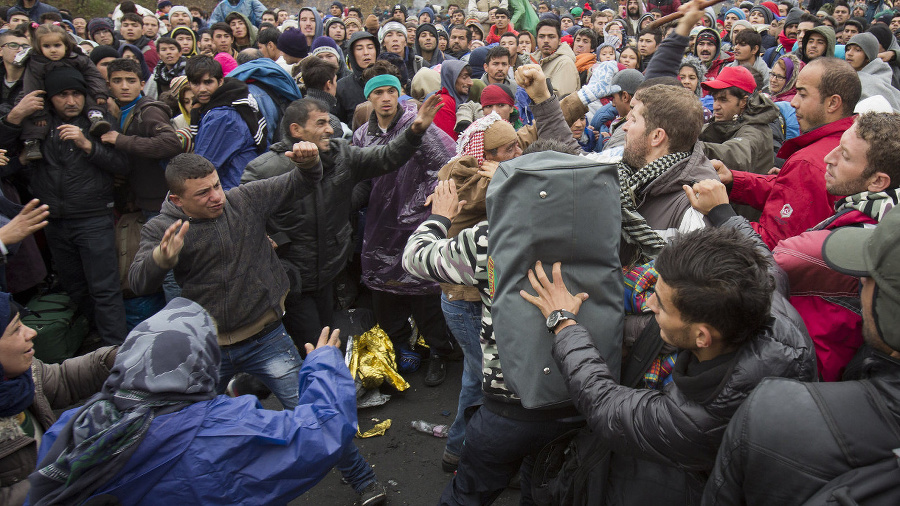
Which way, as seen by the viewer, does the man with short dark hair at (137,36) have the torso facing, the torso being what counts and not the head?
toward the camera

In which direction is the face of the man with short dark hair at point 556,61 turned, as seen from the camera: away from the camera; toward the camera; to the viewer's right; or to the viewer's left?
toward the camera

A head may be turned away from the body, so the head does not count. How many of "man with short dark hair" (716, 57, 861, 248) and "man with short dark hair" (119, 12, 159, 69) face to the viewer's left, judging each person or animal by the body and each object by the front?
1

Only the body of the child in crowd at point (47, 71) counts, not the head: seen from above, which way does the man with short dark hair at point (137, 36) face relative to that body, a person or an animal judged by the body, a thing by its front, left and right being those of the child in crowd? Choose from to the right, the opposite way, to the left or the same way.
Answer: the same way

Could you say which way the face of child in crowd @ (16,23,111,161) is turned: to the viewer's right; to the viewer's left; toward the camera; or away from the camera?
toward the camera

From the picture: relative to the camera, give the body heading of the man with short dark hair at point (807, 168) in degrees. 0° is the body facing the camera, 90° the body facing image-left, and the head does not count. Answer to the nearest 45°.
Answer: approximately 90°

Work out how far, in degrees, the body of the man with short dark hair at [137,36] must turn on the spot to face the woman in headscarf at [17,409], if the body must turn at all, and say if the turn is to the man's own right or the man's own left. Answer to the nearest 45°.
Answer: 0° — they already face them

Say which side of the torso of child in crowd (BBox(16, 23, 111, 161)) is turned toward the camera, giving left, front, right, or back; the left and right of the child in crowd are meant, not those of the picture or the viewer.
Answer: front

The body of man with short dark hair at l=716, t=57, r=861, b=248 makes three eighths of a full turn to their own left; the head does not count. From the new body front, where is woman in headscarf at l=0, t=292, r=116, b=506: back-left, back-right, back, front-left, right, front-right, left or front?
right

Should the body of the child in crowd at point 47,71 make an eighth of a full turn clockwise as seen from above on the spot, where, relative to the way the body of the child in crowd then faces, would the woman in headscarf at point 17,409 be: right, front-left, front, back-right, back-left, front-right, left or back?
front-left

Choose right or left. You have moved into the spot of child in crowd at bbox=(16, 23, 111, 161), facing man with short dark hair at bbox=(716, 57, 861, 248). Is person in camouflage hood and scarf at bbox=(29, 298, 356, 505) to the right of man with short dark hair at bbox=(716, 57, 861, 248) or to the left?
right

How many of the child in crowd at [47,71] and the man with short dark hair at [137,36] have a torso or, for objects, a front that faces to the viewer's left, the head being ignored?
0

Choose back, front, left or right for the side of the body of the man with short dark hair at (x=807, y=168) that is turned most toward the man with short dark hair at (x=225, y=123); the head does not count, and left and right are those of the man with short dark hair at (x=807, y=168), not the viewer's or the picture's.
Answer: front

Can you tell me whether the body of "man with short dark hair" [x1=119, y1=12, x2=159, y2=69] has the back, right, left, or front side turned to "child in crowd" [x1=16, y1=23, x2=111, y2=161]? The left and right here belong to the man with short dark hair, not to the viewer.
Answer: front

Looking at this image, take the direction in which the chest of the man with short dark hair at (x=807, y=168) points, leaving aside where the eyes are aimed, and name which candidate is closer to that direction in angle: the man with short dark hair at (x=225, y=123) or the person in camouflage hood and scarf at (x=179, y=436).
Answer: the man with short dark hair

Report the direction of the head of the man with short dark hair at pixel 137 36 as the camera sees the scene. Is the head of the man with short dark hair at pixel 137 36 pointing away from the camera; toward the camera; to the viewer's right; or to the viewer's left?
toward the camera

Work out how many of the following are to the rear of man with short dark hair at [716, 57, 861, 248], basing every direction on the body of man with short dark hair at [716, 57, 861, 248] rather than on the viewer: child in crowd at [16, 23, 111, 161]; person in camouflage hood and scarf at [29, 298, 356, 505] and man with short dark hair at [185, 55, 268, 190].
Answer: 0
